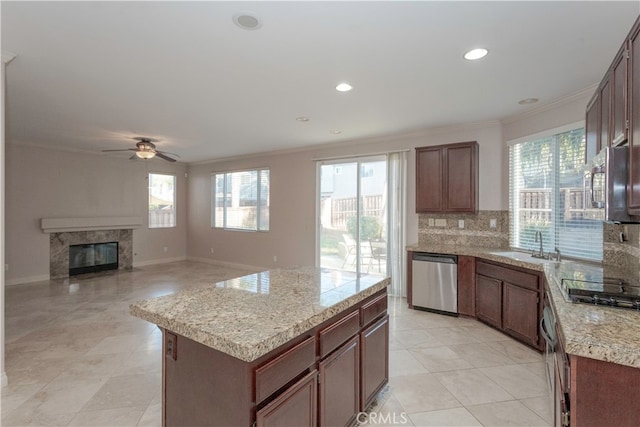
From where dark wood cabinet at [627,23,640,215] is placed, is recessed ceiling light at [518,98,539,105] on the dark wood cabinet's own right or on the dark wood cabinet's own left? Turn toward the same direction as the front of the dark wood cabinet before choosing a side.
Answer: on the dark wood cabinet's own right

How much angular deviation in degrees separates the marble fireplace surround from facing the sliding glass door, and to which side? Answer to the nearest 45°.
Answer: approximately 45° to its left

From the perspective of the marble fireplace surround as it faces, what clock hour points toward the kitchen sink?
The kitchen sink is roughly at 11 o'clock from the marble fireplace surround.

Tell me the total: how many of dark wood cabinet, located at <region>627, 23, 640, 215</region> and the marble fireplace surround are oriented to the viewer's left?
1

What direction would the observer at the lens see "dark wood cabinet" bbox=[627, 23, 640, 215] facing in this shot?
facing to the left of the viewer

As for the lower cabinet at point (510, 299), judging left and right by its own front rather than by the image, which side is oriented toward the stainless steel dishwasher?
right

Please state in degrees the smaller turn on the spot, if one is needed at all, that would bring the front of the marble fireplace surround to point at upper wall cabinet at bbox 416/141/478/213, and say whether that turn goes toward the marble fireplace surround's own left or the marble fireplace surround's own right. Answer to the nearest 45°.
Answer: approximately 45° to the marble fireplace surround's own left

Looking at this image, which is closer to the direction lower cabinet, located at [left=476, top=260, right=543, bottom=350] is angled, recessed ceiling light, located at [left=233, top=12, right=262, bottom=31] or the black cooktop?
the recessed ceiling light

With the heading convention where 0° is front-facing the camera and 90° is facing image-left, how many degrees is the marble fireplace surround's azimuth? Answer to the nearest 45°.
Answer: approximately 0°

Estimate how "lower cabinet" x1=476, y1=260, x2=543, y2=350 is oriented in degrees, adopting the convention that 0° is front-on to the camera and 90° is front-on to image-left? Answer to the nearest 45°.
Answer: approximately 45°

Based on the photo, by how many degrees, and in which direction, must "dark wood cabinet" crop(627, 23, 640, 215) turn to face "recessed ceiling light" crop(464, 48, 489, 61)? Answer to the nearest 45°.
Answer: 0° — it already faces it
